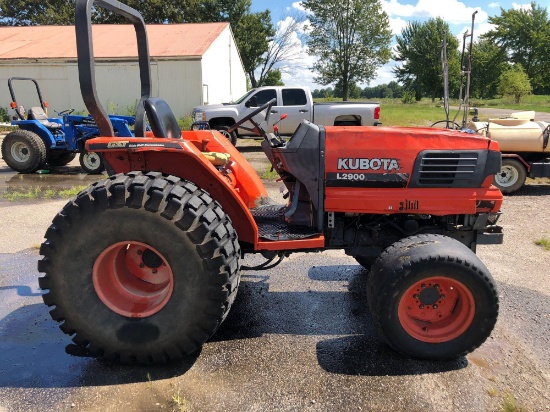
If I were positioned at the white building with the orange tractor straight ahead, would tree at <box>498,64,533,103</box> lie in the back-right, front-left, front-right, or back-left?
back-left

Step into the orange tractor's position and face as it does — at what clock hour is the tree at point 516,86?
The tree is roughly at 10 o'clock from the orange tractor.

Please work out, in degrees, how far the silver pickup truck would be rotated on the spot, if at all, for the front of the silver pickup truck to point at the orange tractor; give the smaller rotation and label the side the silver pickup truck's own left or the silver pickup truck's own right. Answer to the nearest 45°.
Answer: approximately 90° to the silver pickup truck's own left

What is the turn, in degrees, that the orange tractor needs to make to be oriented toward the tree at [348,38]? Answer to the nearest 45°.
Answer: approximately 90° to its left

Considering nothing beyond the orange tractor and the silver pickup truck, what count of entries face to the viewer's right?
1

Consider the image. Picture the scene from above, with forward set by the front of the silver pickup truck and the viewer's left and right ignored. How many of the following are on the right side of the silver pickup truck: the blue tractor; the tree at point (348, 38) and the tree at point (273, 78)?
2

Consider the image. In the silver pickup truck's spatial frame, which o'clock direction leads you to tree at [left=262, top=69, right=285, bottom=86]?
The tree is roughly at 3 o'clock from the silver pickup truck.

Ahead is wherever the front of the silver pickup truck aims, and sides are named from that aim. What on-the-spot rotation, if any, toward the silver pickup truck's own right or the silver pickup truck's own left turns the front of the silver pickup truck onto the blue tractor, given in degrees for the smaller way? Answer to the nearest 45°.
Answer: approximately 45° to the silver pickup truck's own left

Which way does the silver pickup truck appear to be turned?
to the viewer's left

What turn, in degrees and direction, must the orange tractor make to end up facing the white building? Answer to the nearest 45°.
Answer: approximately 90° to its left

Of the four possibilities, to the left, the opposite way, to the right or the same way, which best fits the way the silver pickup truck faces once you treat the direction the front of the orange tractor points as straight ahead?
the opposite way

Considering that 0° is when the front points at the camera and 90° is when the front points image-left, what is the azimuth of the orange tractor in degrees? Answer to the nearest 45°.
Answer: approximately 270°
